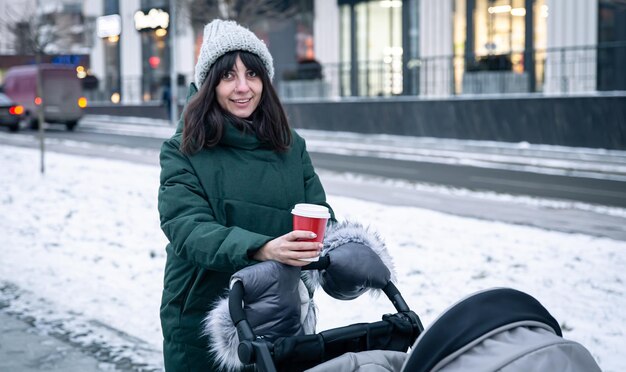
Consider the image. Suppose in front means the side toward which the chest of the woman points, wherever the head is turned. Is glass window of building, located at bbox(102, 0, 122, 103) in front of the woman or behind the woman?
behind

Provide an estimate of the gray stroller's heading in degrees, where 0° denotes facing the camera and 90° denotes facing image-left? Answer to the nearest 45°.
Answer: approximately 315°

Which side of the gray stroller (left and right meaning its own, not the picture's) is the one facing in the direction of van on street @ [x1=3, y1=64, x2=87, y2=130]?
back

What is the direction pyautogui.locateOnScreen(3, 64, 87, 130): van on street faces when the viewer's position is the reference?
facing away from the viewer and to the left of the viewer

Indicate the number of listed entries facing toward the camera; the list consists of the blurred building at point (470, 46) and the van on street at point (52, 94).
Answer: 1

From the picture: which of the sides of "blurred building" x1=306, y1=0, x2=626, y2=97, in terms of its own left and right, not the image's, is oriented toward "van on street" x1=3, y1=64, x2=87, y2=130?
right

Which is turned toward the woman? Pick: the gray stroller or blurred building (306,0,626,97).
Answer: the blurred building

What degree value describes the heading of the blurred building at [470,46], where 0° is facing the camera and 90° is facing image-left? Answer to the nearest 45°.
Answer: approximately 0°

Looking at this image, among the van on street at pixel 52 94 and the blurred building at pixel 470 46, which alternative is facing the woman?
the blurred building

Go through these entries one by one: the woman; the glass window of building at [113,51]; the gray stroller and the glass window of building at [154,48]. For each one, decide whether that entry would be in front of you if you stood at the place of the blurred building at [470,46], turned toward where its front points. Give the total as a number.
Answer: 2

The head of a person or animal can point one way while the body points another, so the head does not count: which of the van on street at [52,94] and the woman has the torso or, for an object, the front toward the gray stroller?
the woman
